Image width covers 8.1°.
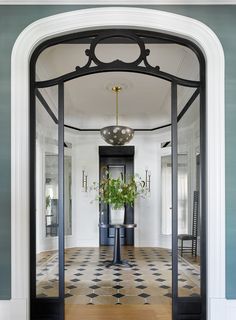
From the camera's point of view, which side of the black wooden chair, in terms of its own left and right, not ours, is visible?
left

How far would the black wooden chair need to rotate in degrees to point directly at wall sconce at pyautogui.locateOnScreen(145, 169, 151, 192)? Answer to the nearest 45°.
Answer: approximately 90° to its right
